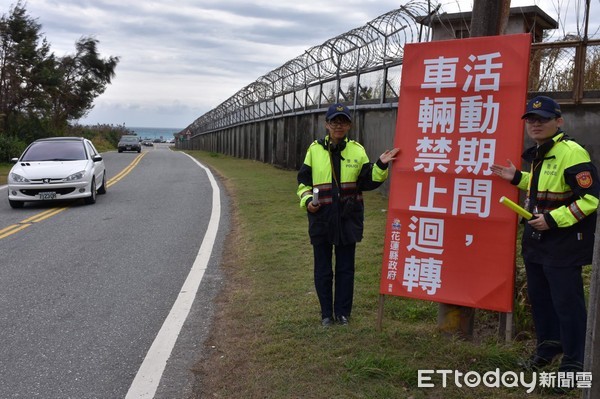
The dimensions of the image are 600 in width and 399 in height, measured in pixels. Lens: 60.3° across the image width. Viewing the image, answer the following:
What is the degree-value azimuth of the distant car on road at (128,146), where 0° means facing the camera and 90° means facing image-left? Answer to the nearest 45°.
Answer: approximately 0°

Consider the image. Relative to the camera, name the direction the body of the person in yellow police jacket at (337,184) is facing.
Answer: toward the camera

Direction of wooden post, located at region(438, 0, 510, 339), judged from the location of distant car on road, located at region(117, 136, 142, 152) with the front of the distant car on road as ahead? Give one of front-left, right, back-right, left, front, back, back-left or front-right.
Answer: front

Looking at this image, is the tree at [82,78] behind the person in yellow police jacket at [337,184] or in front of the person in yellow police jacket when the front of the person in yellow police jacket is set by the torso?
behind

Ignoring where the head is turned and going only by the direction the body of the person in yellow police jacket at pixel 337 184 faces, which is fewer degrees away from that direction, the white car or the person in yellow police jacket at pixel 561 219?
the person in yellow police jacket at pixel 561 219

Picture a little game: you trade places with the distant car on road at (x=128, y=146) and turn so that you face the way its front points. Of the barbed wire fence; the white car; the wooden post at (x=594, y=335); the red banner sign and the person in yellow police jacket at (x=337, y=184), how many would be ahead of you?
5

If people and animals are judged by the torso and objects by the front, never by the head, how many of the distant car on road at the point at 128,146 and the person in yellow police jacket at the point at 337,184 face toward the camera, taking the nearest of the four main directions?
2

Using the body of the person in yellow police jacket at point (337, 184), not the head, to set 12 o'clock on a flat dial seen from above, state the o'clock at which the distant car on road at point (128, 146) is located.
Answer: The distant car on road is roughly at 5 o'clock from the person in yellow police jacket.

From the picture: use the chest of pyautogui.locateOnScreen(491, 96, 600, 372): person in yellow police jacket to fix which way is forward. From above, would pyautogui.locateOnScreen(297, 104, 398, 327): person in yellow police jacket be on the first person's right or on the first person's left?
on the first person's right

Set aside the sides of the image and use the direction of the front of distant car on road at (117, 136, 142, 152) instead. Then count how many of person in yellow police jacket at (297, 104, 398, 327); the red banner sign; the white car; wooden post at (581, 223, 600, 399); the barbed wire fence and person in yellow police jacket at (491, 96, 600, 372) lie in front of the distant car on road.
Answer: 6

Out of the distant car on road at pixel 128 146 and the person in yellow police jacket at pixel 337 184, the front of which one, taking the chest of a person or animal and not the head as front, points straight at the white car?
the distant car on road

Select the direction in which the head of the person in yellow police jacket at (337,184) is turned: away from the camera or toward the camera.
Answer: toward the camera

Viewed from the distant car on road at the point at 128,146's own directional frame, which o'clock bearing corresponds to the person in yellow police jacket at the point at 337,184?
The person in yellow police jacket is roughly at 12 o'clock from the distant car on road.

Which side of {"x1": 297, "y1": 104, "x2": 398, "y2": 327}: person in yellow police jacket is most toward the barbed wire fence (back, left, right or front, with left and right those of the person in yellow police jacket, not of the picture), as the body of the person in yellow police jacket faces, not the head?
back
